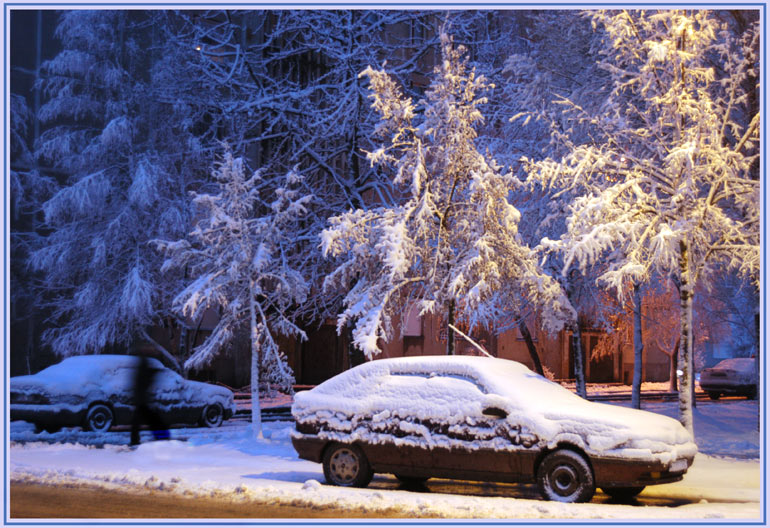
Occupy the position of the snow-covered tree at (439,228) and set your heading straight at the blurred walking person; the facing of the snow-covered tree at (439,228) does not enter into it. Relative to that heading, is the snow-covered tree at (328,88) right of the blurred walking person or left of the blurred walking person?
right

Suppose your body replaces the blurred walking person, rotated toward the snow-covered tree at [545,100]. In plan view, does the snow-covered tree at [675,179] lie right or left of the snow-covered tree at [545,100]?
right

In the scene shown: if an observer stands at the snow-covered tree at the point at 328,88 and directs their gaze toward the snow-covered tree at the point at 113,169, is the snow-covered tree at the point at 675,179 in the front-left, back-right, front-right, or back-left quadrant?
back-left

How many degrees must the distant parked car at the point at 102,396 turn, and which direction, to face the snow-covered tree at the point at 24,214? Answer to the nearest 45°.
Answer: approximately 90° to its left

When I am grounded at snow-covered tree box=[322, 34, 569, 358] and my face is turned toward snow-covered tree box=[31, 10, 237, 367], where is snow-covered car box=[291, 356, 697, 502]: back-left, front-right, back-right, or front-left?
back-left

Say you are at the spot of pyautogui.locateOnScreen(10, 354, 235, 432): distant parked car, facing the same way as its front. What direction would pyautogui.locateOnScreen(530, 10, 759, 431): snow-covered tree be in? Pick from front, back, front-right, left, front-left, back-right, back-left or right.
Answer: front-right

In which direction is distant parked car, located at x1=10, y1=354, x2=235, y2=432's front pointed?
to the viewer's right
